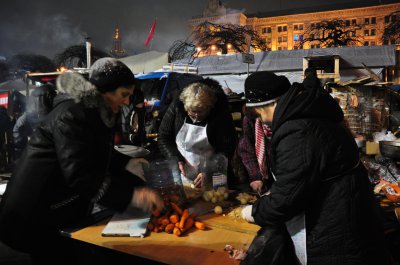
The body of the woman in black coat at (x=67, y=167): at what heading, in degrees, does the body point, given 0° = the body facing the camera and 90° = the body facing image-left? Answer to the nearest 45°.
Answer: approximately 270°

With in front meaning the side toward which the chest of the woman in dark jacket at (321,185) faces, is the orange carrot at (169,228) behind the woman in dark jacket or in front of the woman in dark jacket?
in front

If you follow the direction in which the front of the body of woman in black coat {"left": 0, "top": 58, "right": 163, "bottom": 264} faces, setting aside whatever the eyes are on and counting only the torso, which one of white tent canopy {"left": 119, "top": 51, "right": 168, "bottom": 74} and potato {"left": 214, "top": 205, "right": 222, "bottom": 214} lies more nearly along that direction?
the potato

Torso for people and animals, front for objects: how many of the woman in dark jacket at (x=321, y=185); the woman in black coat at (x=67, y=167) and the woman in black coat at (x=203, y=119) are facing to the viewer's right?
1

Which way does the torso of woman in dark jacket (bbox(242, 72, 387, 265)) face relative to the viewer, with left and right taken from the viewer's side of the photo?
facing to the left of the viewer

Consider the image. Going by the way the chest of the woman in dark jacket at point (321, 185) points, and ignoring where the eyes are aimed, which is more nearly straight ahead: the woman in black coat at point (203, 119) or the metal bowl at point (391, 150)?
the woman in black coat

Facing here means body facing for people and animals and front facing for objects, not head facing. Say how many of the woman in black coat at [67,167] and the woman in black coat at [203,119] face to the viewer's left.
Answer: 0

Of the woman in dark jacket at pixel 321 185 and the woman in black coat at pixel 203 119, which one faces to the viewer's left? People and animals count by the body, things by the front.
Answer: the woman in dark jacket

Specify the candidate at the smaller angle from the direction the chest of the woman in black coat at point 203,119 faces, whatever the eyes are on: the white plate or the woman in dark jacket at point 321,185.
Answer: the woman in dark jacket

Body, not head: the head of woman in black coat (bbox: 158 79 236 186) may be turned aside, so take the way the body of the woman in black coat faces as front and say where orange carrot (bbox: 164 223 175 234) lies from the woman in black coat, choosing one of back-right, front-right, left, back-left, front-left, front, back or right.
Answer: front

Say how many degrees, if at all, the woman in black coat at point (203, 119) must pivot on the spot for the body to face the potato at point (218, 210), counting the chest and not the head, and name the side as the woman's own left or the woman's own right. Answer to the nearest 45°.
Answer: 0° — they already face it

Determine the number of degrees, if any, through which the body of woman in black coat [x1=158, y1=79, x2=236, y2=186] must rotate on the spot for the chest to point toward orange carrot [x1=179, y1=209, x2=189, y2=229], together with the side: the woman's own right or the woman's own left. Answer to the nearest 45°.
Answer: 0° — they already face it

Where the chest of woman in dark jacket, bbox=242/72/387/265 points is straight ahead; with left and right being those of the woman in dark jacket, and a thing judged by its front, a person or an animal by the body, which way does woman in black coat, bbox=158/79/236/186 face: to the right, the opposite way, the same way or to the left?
to the left

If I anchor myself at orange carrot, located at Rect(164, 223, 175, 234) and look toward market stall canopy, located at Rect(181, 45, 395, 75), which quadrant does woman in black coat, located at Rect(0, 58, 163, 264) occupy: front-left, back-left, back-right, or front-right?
back-left

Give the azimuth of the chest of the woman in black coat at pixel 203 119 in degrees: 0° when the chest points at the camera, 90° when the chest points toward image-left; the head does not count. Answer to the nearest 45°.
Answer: approximately 0°

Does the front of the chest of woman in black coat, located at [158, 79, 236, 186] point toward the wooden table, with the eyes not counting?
yes
